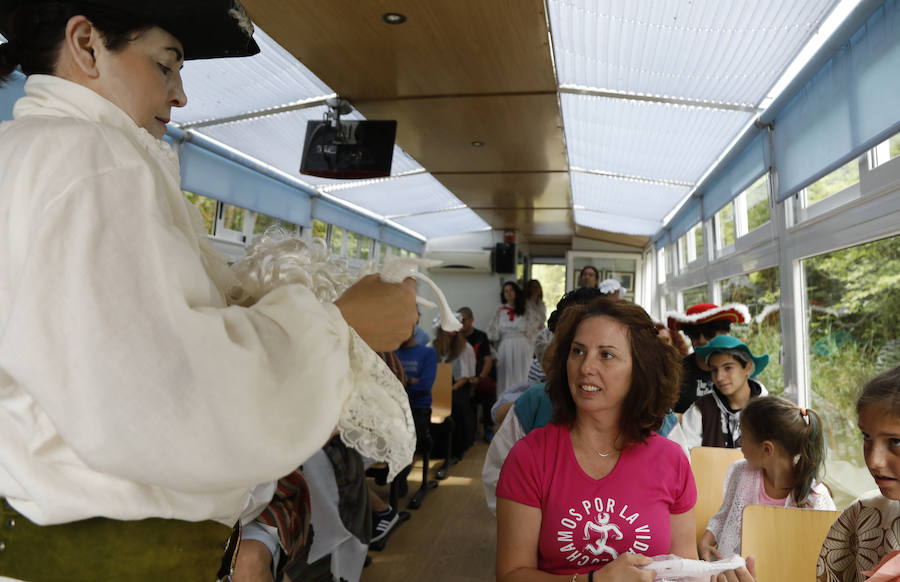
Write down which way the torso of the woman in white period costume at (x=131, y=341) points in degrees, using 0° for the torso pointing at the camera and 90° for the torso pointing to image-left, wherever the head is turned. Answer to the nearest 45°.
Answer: approximately 270°

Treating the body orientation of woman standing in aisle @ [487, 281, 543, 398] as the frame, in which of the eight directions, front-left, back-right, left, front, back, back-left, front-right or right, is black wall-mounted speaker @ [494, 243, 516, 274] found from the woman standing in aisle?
back

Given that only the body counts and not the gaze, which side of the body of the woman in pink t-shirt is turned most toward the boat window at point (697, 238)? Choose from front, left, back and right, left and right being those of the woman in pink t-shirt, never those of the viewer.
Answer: back

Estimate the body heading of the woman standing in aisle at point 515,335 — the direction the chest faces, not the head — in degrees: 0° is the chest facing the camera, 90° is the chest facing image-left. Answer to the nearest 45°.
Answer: approximately 0°

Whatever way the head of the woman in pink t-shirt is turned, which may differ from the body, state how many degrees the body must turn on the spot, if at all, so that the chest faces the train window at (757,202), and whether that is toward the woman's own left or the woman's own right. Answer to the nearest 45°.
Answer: approximately 180°

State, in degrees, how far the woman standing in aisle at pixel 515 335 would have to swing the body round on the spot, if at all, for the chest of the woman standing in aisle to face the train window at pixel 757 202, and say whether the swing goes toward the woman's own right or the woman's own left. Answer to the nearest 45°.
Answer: approximately 45° to the woman's own left

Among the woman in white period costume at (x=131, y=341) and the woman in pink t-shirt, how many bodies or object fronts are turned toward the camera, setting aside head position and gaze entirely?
1

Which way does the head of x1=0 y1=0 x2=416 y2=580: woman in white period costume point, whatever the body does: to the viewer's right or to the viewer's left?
to the viewer's right
